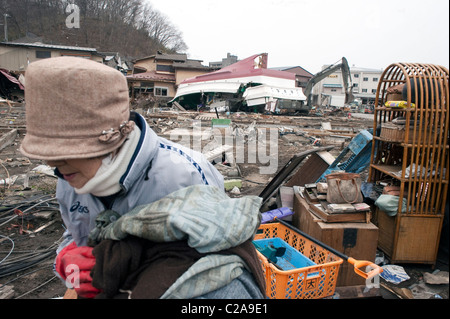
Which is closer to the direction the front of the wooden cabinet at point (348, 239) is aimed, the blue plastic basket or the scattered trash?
the blue plastic basket

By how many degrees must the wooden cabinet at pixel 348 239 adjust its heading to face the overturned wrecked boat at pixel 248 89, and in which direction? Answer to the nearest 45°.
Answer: approximately 180°

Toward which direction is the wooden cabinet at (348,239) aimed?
toward the camera

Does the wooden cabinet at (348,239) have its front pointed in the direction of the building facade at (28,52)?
no

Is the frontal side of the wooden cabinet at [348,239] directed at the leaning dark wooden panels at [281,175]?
no

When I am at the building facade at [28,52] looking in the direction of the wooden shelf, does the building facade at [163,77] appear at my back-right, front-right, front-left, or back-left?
front-left

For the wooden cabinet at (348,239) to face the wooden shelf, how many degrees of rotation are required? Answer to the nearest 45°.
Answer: approximately 135° to its left

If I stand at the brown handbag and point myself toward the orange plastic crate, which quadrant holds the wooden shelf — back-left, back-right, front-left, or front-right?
back-left

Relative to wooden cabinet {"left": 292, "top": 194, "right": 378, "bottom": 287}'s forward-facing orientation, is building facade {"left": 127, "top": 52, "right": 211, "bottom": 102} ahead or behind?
behind
